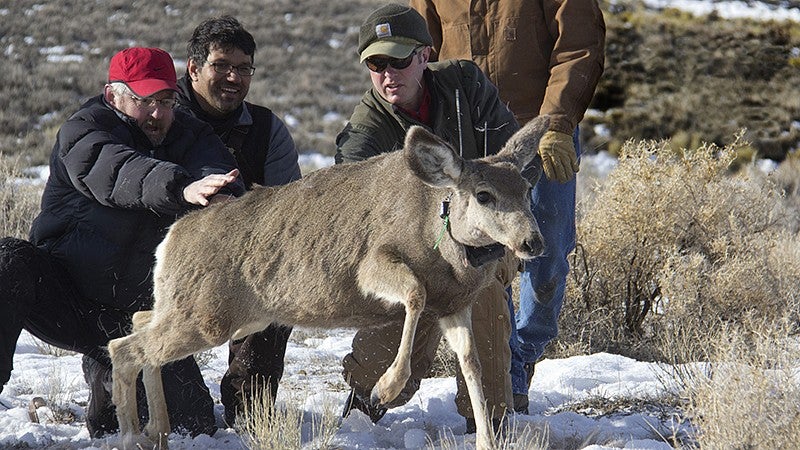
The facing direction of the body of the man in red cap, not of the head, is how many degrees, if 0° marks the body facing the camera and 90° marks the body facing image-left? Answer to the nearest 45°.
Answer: approximately 315°

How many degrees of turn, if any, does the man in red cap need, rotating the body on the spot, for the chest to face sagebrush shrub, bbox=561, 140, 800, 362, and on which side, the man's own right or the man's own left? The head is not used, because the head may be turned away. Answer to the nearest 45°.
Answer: approximately 45° to the man's own left

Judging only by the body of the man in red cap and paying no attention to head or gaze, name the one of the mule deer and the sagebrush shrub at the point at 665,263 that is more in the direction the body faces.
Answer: the mule deer

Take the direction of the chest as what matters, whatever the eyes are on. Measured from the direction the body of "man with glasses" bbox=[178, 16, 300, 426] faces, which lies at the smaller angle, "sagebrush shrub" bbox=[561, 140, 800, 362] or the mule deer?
the mule deer

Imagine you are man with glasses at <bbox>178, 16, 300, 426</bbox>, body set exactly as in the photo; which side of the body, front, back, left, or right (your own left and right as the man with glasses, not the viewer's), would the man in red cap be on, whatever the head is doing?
right
